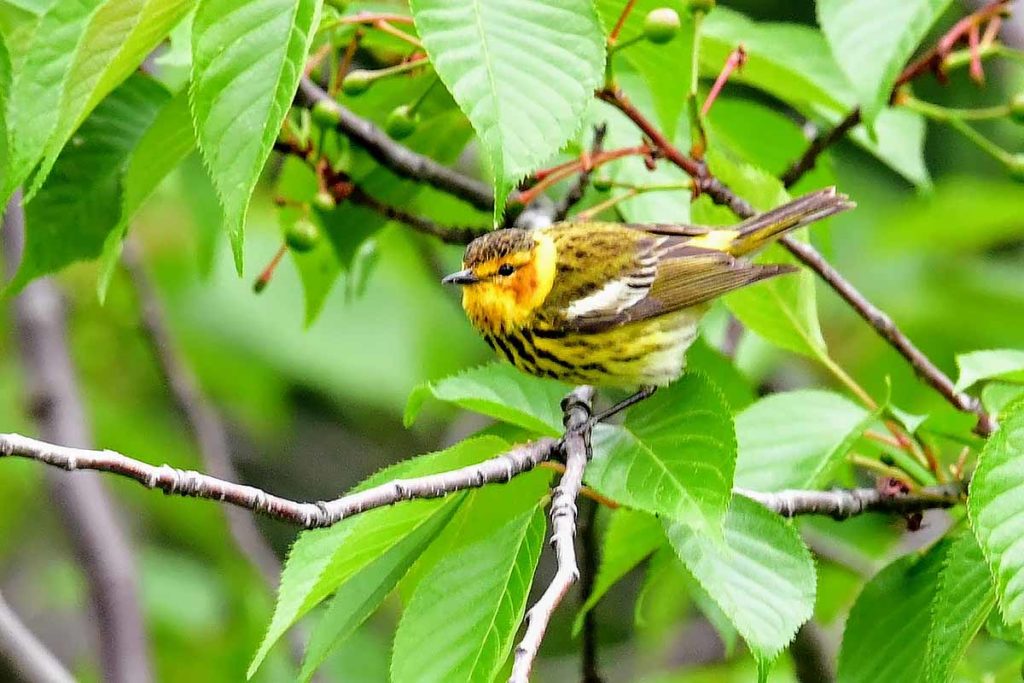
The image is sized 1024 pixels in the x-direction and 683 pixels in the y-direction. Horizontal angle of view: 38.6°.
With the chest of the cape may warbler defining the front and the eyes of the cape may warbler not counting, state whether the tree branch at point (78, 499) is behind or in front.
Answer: in front

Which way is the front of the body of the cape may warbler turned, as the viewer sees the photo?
to the viewer's left

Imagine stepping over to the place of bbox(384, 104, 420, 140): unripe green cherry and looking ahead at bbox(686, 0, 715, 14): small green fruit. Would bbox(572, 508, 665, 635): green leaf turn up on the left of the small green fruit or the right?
right

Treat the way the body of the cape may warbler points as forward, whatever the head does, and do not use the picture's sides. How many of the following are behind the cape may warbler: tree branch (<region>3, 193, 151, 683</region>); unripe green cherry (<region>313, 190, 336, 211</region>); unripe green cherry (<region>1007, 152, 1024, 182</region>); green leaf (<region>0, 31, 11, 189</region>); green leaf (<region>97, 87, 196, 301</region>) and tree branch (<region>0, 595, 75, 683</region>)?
1

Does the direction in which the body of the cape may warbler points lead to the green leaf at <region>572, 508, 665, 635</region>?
no

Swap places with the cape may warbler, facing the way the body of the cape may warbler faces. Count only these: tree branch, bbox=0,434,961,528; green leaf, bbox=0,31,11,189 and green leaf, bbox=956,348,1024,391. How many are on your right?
0

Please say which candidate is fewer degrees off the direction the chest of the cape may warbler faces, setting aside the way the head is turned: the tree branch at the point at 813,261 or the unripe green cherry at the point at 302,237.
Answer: the unripe green cherry

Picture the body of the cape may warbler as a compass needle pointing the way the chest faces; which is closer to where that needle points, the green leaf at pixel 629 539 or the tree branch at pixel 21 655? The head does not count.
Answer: the tree branch

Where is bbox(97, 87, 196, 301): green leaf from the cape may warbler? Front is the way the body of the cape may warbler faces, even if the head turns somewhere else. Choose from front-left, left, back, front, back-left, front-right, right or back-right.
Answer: front-left

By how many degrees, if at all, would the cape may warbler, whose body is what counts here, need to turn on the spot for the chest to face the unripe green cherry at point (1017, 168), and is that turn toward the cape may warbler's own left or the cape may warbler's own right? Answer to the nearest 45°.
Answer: approximately 180°

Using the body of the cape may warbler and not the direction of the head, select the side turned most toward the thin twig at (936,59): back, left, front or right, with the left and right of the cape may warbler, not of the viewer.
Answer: back

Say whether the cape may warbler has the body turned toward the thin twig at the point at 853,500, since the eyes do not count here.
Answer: no
